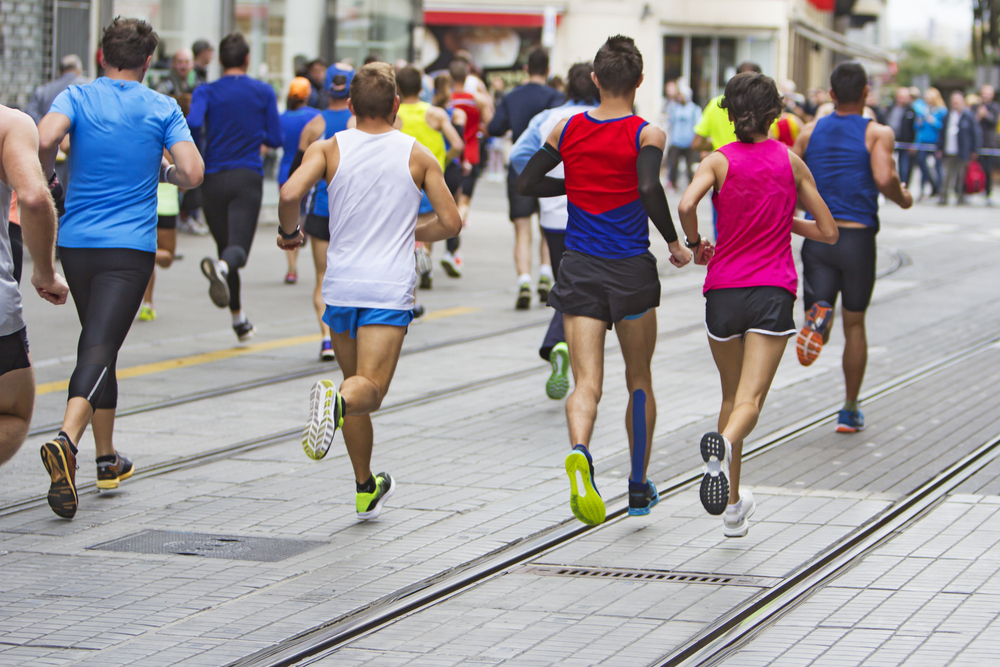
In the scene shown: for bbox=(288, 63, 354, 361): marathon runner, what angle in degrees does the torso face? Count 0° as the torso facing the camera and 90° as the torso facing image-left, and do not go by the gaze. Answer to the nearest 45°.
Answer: approximately 180°

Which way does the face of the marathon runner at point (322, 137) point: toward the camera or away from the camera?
away from the camera

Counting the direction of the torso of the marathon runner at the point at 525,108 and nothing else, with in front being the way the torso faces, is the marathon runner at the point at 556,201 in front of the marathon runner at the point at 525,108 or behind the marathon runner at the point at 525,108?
behind

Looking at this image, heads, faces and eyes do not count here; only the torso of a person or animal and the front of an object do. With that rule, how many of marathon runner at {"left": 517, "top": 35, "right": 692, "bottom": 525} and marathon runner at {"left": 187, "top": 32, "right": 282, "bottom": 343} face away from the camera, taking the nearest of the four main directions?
2

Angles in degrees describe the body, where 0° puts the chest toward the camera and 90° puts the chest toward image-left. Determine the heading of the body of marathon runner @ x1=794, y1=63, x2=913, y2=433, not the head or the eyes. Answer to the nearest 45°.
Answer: approximately 180°

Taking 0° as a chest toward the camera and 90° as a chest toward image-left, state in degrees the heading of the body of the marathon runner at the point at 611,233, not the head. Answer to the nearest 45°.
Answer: approximately 180°

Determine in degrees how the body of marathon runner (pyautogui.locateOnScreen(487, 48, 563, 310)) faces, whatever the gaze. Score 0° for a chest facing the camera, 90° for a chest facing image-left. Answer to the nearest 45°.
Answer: approximately 180°

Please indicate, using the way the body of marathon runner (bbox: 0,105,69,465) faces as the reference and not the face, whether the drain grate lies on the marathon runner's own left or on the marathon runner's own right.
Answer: on the marathon runner's own right

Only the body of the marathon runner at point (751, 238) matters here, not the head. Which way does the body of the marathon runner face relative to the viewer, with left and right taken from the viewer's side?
facing away from the viewer

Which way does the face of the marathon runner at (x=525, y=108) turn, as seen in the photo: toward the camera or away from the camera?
away from the camera
